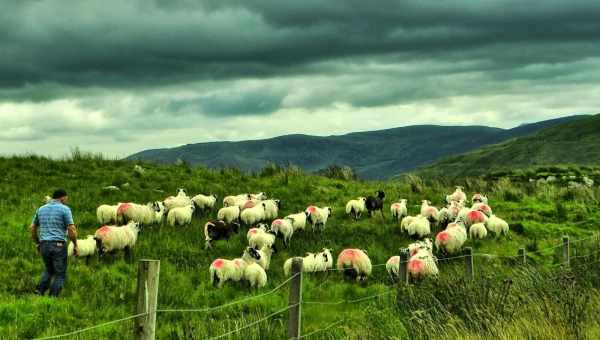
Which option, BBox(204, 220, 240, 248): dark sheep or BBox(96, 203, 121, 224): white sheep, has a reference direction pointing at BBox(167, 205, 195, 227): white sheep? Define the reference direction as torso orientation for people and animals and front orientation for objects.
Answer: BBox(96, 203, 121, 224): white sheep

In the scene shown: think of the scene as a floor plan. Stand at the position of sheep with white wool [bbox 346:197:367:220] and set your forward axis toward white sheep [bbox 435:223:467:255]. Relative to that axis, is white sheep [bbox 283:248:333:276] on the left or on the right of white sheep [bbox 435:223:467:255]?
right

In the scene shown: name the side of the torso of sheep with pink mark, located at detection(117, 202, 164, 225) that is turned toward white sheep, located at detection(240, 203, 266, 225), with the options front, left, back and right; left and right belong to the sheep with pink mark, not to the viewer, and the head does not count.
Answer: front

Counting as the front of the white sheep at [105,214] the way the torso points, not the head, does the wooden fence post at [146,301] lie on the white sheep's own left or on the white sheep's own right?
on the white sheep's own right

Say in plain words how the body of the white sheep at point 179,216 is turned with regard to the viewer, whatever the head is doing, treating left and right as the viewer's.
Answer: facing away from the viewer and to the right of the viewer

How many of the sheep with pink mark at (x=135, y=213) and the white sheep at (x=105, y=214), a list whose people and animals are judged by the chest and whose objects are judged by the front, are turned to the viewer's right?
2
